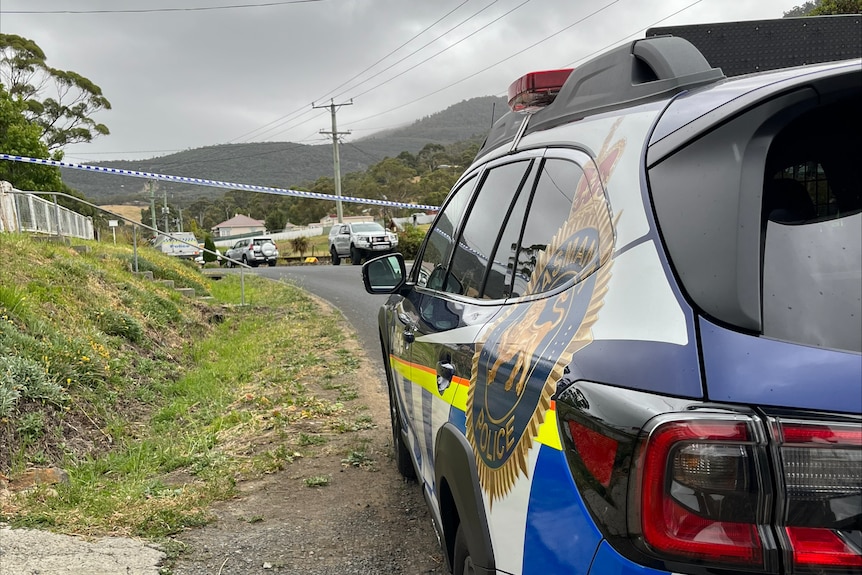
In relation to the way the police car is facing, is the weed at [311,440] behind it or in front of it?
in front

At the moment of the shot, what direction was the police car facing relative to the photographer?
facing away from the viewer and to the left of the viewer

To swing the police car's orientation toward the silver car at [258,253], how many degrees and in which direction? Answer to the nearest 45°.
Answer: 0° — it already faces it

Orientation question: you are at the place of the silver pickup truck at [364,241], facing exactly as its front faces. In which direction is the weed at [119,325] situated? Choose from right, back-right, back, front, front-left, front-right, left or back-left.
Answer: front-right

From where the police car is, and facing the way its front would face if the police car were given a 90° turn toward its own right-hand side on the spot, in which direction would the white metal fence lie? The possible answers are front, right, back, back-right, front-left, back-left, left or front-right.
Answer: left

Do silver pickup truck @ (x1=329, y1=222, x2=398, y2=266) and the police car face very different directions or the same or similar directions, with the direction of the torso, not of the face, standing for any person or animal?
very different directions

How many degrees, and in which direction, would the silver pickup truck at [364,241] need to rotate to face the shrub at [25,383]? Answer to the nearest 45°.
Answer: approximately 45° to its right

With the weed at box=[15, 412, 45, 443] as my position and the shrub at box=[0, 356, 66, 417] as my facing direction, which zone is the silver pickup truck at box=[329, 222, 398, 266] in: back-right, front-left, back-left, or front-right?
front-right

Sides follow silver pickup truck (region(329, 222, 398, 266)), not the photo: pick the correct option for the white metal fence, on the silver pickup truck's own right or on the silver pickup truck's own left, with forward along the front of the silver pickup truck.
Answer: on the silver pickup truck's own right

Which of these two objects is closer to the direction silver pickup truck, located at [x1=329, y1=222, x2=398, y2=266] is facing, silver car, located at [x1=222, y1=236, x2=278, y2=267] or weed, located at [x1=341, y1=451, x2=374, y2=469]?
the weed

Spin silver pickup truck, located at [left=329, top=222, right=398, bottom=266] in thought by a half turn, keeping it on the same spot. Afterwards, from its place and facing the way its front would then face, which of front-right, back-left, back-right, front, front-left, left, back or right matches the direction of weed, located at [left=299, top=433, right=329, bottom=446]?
back-left

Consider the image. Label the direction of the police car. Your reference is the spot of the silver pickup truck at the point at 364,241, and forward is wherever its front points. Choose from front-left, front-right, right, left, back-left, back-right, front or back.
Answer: front-right
